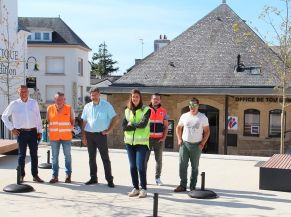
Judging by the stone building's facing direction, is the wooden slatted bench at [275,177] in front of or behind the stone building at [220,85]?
in front

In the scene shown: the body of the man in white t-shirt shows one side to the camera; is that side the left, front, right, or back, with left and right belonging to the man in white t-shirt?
front

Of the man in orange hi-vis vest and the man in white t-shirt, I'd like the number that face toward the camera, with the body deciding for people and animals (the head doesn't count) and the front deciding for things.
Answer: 2

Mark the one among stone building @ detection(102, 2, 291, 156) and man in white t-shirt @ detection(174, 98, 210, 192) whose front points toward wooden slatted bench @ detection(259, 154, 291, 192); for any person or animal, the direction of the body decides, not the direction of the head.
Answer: the stone building

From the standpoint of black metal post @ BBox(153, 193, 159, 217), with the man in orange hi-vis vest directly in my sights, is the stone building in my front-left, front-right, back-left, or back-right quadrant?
front-right

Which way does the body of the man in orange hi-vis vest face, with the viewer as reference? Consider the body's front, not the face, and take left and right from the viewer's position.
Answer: facing the viewer

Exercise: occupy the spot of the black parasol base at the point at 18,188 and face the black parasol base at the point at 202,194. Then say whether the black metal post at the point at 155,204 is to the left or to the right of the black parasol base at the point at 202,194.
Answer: right

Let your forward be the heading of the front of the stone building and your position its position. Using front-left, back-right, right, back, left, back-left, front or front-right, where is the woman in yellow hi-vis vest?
front

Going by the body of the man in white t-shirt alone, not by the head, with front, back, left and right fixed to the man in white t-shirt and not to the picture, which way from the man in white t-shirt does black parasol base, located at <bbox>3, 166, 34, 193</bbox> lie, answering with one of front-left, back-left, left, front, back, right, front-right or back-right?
right

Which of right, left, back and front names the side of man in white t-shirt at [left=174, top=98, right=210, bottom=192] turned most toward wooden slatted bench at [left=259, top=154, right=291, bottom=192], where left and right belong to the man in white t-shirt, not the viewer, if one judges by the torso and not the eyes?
left

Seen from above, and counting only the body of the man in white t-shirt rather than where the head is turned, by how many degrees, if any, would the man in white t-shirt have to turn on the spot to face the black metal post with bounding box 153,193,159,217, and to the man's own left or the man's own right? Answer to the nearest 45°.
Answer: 0° — they already face it

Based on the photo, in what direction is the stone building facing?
toward the camera
